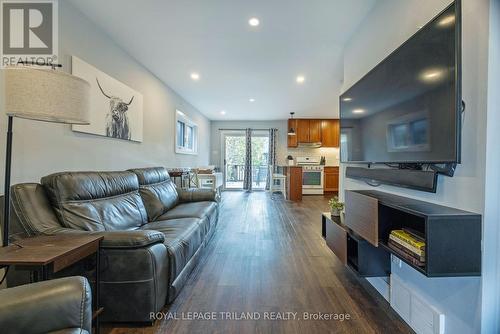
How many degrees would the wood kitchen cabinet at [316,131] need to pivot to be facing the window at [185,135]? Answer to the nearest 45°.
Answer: approximately 45° to its right

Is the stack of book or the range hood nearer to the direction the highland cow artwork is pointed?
the stack of book

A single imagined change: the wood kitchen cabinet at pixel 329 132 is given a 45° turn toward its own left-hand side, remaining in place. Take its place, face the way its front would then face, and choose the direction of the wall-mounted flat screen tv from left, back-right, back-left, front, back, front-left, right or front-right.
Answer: front-right

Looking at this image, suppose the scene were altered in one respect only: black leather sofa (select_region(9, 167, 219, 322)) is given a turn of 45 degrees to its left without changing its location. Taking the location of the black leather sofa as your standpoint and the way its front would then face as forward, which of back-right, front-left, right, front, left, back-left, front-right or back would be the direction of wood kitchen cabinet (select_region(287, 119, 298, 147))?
front-left

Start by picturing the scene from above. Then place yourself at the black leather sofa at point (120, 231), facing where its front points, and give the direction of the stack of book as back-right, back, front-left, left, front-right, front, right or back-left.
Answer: front

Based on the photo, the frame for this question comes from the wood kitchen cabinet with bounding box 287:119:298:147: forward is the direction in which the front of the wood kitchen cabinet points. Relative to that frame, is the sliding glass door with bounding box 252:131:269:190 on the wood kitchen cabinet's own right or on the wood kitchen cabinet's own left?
on the wood kitchen cabinet's own right

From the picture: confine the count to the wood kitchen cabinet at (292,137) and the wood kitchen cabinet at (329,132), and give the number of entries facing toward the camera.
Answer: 2

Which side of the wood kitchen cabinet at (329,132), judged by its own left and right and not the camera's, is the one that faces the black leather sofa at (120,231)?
front

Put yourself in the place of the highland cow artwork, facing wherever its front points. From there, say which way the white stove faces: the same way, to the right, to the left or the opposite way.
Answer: to the right

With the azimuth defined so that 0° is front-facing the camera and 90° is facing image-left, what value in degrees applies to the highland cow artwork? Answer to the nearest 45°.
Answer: approximately 315°

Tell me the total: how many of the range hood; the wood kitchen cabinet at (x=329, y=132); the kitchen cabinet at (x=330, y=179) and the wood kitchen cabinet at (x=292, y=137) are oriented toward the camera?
4

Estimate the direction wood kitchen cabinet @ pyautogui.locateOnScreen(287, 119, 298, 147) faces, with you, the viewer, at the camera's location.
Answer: facing the viewer

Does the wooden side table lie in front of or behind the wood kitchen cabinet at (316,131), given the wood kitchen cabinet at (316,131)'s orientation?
in front

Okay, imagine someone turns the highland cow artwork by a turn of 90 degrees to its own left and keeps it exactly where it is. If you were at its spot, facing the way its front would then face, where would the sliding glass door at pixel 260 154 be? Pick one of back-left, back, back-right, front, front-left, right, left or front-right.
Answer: front

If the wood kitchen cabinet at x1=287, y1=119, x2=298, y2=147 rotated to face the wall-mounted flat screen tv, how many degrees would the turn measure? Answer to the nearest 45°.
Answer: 0° — it already faces it

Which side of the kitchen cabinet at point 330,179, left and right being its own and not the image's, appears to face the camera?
front

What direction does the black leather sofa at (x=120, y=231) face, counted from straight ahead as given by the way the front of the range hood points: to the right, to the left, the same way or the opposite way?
to the left
